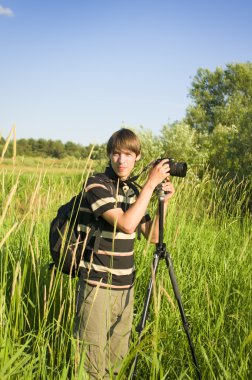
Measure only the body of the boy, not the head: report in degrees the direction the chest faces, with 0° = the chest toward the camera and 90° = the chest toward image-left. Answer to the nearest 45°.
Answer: approximately 315°

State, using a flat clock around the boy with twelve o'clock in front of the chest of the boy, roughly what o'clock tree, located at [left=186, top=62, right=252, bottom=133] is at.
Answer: The tree is roughly at 8 o'clock from the boy.
